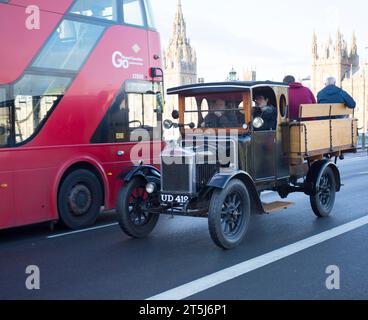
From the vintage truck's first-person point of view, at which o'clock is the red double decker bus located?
The red double decker bus is roughly at 2 o'clock from the vintage truck.

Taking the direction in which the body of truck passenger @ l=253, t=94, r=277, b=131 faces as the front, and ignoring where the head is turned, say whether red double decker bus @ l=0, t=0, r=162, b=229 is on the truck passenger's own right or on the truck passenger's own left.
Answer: on the truck passenger's own right
